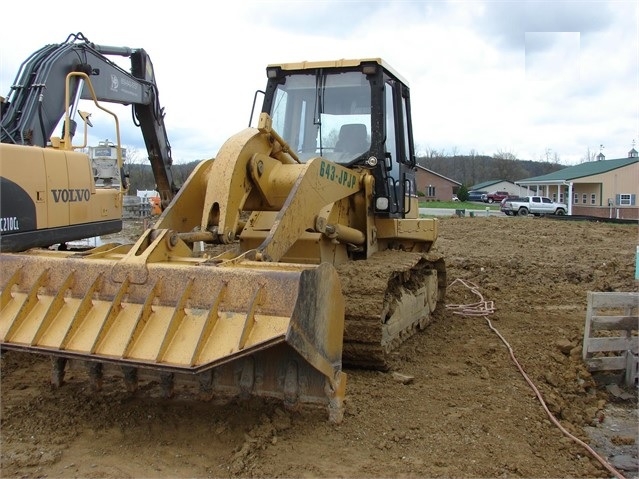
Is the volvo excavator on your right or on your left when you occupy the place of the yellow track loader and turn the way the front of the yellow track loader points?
on your right

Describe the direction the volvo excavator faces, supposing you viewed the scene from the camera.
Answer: facing away from the viewer and to the right of the viewer

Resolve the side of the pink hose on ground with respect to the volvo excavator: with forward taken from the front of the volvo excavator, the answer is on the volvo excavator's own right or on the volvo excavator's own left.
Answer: on the volvo excavator's own right

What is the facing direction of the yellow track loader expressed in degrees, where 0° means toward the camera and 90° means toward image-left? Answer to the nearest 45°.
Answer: approximately 45°
